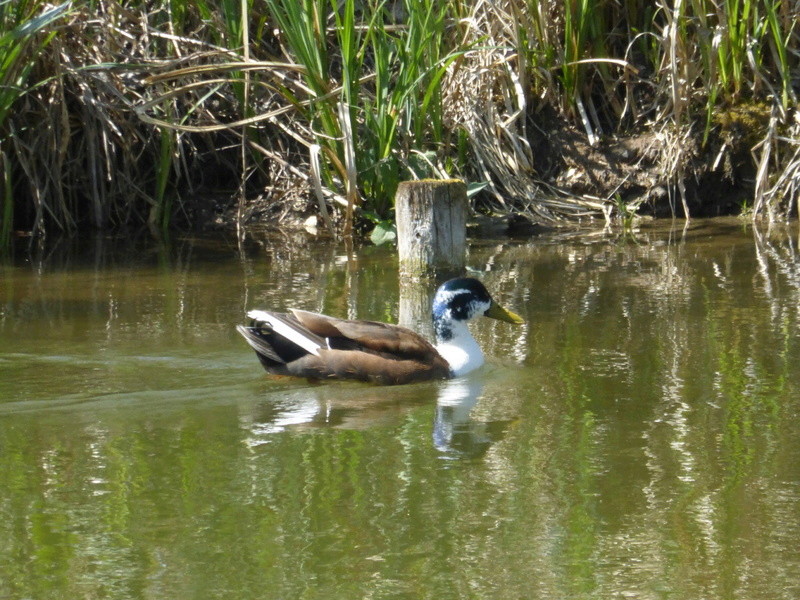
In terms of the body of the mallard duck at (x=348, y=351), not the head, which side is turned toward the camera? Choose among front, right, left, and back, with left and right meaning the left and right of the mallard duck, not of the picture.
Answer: right

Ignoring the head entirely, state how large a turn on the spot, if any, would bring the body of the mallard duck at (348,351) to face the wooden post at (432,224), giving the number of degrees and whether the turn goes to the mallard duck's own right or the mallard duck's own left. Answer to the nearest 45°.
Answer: approximately 90° to the mallard duck's own left
